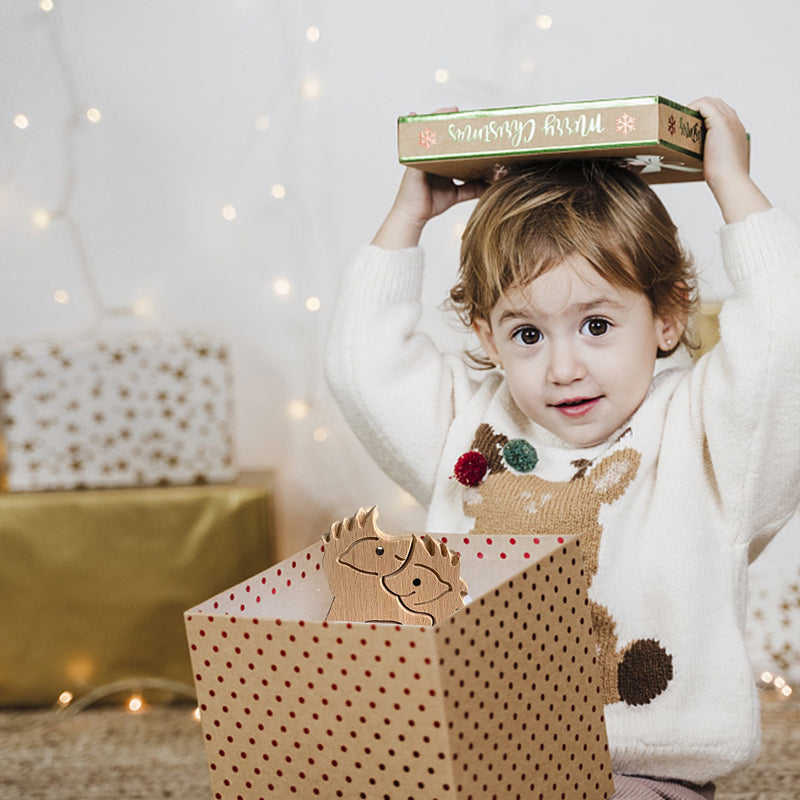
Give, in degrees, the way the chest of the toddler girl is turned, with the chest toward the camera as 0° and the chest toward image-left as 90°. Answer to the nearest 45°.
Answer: approximately 0°

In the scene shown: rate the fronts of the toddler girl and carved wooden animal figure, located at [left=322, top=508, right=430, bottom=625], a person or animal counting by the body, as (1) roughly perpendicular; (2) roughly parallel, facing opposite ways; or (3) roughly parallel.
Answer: roughly perpendicular

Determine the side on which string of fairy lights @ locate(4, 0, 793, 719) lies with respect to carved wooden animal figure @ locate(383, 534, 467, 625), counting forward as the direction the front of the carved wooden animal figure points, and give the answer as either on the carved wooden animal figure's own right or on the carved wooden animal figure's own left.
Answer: on the carved wooden animal figure's own right

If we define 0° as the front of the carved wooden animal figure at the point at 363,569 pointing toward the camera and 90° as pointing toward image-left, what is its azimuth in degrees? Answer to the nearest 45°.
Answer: approximately 270°

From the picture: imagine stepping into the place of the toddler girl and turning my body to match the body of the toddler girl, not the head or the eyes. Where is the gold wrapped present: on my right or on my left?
on my right

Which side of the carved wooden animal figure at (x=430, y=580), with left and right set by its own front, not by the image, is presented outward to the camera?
left
